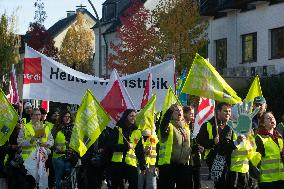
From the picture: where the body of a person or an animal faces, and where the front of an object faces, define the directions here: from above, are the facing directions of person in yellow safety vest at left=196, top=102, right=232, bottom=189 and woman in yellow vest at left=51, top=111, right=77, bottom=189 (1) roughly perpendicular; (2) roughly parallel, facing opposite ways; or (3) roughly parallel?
roughly parallel

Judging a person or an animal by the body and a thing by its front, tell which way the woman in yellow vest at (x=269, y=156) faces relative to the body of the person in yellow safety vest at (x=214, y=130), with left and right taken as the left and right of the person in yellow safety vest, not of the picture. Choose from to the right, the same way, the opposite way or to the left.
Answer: the same way

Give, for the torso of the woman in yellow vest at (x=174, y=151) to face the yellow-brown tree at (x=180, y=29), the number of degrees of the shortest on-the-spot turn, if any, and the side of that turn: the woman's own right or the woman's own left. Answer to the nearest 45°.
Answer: approximately 135° to the woman's own left

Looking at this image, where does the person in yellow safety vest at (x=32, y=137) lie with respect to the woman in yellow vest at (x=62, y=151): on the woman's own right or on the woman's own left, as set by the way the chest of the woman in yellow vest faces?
on the woman's own right

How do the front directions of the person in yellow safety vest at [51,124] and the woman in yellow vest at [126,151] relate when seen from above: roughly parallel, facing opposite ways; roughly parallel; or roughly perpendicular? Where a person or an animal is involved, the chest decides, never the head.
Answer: roughly parallel

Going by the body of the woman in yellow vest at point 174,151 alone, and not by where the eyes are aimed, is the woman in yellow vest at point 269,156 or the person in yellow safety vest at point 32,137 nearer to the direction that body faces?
the woman in yellow vest

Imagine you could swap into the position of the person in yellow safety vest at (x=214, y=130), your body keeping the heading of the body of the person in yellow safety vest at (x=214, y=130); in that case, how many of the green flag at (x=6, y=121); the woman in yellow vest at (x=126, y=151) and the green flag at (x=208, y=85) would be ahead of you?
0

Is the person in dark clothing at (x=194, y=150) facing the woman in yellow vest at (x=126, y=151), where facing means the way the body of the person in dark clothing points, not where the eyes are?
no

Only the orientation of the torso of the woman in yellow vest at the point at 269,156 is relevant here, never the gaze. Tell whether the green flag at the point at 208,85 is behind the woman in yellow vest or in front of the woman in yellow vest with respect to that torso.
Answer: behind

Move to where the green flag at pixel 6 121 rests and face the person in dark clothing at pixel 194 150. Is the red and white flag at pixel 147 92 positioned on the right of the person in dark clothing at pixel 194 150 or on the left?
left
